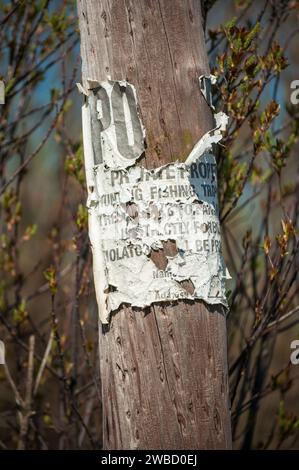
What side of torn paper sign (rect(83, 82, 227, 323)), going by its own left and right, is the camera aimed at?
front
